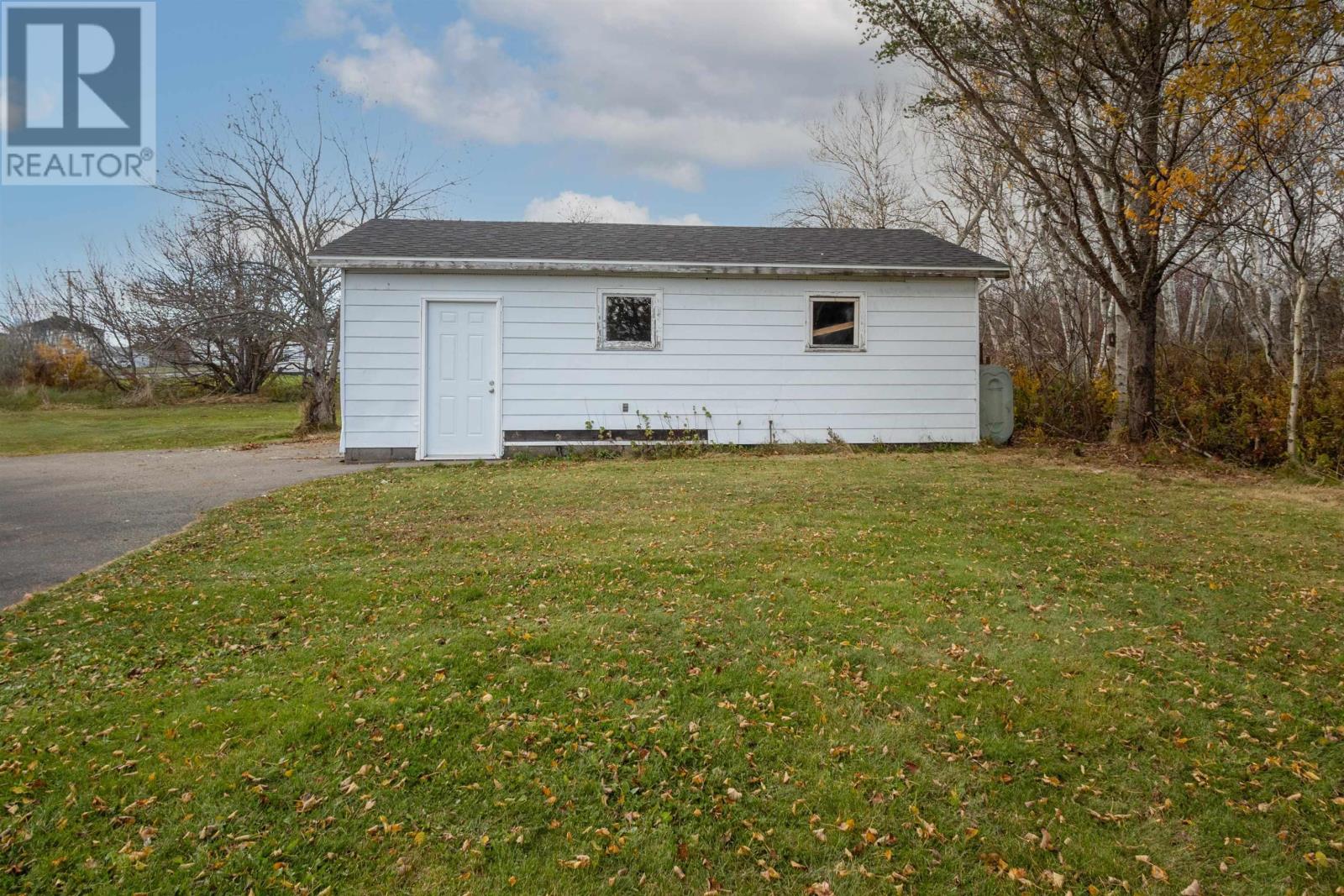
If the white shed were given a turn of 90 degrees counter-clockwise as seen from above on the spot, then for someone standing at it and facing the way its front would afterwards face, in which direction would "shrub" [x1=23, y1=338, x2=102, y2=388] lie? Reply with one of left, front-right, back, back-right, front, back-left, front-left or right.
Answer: back-left

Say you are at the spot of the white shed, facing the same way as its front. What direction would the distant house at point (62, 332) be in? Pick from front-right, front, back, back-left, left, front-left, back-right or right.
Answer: back-right

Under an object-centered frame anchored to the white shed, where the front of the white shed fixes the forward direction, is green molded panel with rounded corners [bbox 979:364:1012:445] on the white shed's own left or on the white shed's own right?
on the white shed's own left

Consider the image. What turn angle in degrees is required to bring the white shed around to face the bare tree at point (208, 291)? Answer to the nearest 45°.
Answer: approximately 135° to its right

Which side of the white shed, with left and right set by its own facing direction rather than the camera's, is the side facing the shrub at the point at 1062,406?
left

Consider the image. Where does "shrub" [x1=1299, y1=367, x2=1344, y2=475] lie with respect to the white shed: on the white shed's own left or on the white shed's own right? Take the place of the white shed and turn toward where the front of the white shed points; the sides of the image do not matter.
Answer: on the white shed's own left

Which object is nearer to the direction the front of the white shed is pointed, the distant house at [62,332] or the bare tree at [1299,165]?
the bare tree

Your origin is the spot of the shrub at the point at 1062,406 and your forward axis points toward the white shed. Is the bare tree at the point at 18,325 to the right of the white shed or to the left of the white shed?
right

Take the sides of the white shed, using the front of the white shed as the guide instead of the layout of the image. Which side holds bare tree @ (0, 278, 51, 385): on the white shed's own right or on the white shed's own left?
on the white shed's own right

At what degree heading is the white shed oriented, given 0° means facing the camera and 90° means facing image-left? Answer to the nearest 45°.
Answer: approximately 0°

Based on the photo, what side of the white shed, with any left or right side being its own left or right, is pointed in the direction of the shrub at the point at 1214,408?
left

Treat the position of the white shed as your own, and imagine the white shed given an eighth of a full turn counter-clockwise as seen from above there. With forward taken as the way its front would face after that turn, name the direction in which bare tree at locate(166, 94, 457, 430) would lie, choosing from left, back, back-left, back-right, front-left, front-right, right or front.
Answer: back
